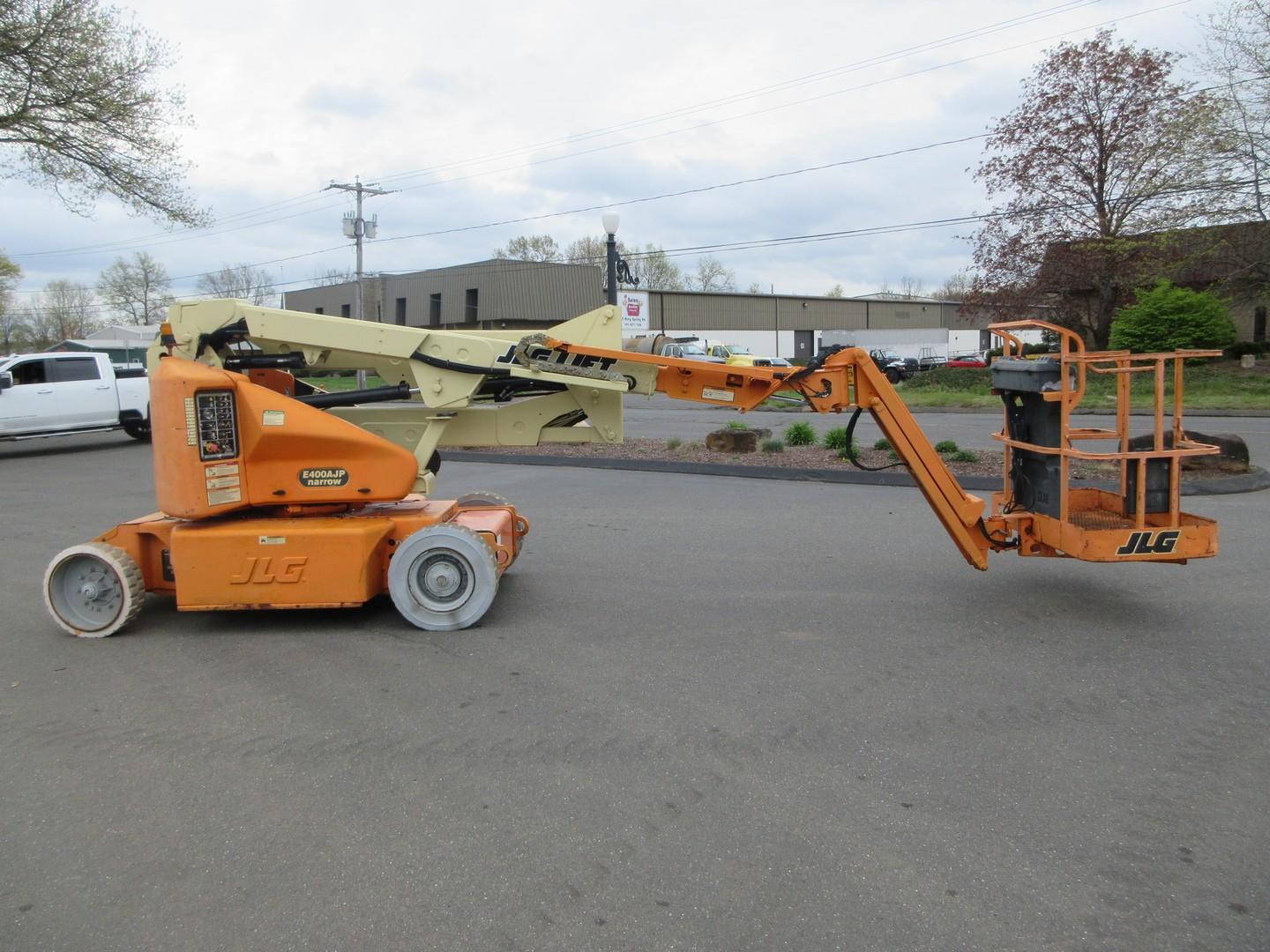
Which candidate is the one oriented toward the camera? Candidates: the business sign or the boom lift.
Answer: the business sign

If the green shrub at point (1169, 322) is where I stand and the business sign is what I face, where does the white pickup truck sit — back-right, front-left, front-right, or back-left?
front-left

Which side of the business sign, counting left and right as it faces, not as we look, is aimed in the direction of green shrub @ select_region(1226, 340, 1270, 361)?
left

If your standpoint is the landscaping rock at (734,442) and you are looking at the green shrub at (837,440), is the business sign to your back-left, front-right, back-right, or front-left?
back-left

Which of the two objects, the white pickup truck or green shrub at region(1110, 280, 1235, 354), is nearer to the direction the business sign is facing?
the white pickup truck

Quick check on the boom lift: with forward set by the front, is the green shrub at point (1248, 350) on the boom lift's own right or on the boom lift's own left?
on the boom lift's own left

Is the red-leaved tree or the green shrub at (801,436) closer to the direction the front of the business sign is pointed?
the green shrub

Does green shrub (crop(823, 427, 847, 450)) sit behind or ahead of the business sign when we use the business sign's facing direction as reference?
ahead

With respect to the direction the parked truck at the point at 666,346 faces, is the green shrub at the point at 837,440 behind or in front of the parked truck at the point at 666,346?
in front

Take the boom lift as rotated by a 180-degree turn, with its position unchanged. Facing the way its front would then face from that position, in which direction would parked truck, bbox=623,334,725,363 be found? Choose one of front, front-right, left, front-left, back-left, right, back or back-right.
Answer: right

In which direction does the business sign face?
toward the camera

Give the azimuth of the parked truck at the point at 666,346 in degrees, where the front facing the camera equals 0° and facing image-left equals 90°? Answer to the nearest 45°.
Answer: approximately 315°

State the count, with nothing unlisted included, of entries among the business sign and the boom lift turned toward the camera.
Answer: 1

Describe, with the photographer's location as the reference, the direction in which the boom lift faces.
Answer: facing to the right of the viewer
